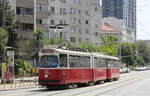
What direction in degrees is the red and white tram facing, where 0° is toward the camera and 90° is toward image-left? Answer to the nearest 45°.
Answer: approximately 45°
